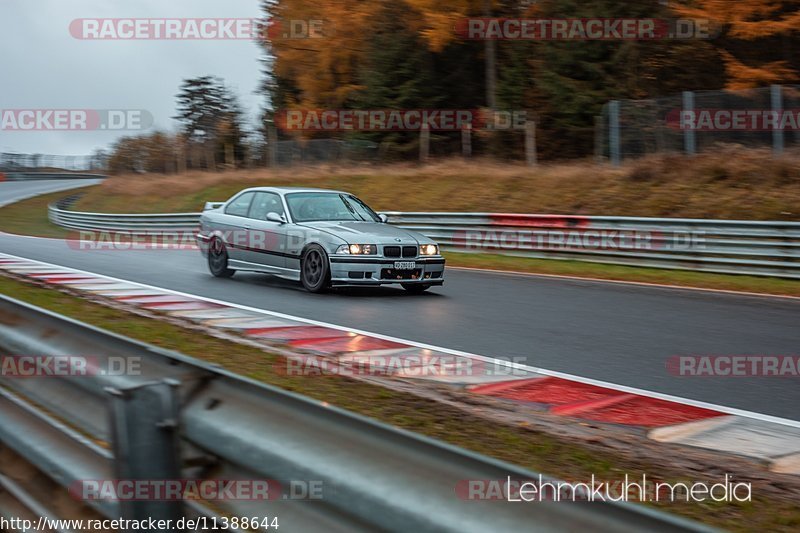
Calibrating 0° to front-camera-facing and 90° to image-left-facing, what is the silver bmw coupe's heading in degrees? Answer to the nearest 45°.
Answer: approximately 315°

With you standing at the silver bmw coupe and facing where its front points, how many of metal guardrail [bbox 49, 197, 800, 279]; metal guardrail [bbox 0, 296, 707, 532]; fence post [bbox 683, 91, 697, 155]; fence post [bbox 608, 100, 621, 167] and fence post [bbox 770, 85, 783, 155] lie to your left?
4

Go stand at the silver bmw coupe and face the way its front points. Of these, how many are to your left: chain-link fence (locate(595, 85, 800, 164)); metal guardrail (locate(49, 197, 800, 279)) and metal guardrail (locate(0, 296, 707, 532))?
2

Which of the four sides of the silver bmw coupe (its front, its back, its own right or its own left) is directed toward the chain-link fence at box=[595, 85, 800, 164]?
left

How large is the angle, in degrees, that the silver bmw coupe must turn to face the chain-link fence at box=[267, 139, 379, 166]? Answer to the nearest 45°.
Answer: approximately 135° to its left

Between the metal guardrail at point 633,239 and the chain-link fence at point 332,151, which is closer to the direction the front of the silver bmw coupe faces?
the metal guardrail

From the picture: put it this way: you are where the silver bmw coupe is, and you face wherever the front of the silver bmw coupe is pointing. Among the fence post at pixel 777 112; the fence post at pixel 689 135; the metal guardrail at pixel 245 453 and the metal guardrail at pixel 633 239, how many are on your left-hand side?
3

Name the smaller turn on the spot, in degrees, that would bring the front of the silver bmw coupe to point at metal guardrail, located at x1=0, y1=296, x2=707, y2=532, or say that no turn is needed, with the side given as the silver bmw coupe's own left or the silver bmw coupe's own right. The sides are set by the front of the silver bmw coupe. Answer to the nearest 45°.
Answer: approximately 45° to the silver bmw coupe's own right

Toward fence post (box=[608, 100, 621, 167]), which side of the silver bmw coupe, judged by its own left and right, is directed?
left

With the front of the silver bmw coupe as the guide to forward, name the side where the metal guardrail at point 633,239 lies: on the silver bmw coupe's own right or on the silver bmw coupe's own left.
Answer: on the silver bmw coupe's own left

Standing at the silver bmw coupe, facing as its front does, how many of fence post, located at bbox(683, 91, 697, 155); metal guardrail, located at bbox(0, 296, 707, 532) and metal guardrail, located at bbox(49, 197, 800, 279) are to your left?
2
